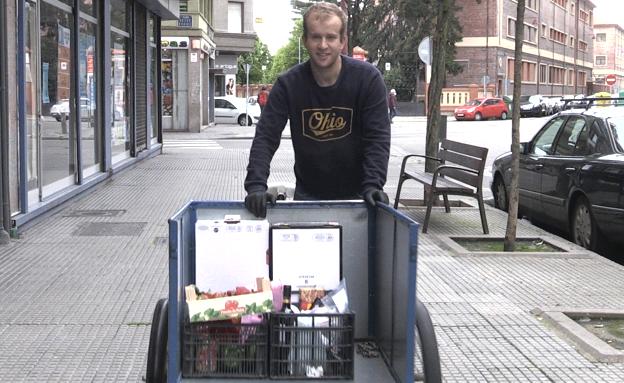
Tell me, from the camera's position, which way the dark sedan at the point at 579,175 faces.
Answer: facing away from the viewer and to the left of the viewer

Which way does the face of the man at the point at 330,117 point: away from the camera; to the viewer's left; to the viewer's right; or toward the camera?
toward the camera

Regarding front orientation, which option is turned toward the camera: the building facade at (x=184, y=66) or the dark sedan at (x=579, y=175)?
the building facade

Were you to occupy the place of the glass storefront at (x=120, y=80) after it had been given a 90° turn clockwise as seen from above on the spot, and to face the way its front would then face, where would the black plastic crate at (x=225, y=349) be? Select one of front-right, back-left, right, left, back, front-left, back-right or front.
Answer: front-left

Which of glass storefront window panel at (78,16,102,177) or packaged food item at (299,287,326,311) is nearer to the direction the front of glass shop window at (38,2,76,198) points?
the packaged food item

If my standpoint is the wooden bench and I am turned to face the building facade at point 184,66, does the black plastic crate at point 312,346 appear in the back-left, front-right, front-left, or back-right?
back-left

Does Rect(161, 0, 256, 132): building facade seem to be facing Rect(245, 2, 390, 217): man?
yes

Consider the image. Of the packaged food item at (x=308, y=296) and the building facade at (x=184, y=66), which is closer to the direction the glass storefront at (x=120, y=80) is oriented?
the packaged food item

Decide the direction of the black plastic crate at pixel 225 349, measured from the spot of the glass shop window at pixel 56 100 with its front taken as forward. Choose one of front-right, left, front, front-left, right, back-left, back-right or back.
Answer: front-right

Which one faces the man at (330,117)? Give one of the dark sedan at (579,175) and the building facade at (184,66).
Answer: the building facade

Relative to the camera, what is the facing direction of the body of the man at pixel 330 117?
toward the camera

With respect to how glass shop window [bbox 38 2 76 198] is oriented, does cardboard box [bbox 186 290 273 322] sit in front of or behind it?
in front
